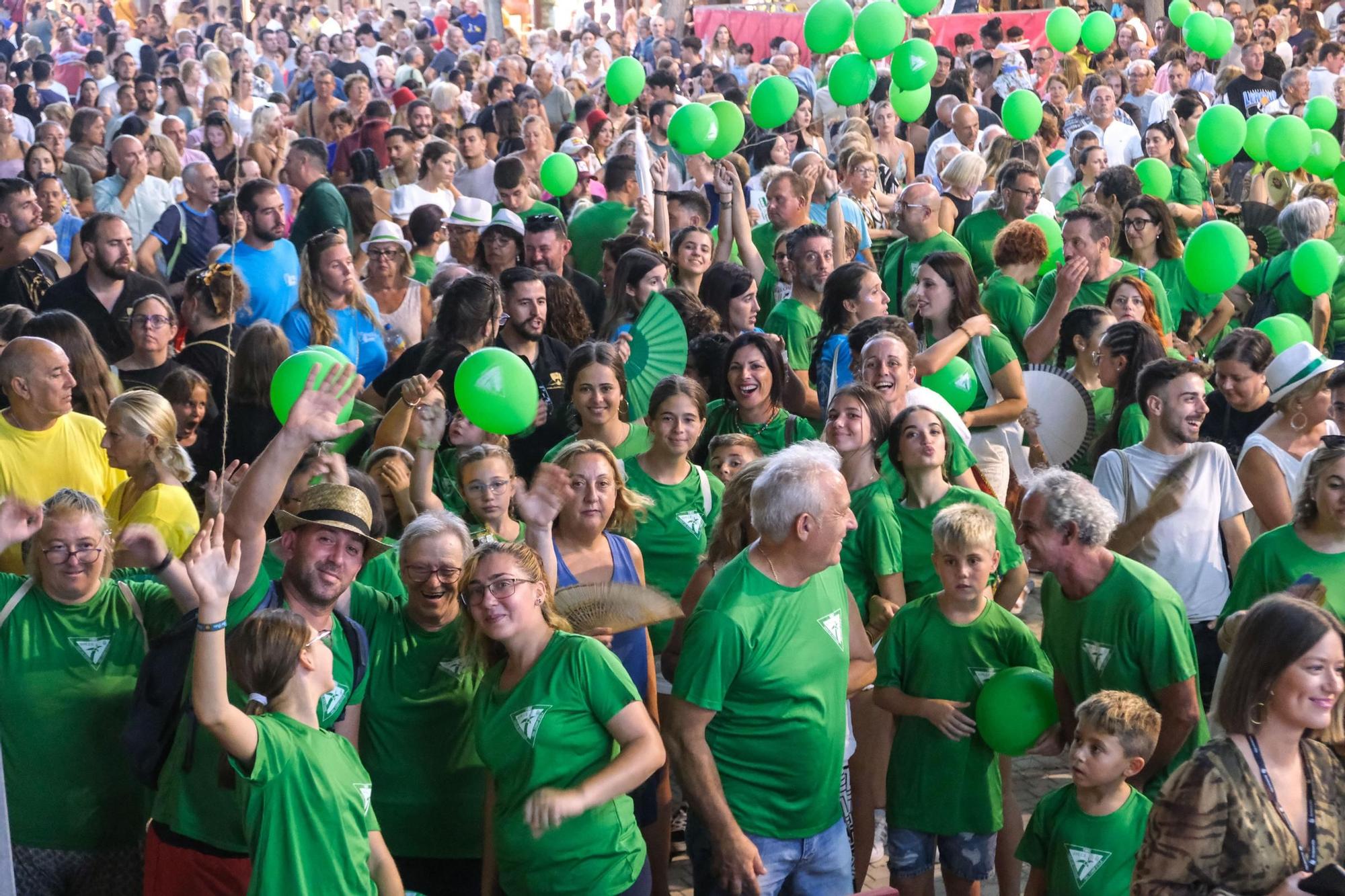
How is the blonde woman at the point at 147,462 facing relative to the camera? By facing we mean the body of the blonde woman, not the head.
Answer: to the viewer's left

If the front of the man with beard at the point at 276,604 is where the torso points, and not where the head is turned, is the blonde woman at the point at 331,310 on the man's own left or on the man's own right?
on the man's own left

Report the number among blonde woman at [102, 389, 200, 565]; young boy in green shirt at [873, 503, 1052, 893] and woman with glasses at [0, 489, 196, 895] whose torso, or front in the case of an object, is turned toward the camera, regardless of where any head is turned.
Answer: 2

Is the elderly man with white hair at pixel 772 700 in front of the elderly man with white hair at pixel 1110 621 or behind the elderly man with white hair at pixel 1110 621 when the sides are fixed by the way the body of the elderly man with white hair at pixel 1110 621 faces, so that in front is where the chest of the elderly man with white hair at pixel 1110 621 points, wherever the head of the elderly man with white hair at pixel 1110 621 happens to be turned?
in front

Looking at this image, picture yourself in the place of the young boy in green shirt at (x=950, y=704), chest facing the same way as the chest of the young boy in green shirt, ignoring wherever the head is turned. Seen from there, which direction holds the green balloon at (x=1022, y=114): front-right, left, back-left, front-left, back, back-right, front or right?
back

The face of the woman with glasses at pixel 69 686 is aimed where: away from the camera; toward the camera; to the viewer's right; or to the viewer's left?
toward the camera

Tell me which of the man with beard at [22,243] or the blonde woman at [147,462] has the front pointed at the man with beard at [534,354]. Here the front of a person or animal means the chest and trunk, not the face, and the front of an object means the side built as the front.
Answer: the man with beard at [22,243]

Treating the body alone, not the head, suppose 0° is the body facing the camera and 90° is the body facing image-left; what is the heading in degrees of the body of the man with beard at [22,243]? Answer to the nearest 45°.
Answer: approximately 315°

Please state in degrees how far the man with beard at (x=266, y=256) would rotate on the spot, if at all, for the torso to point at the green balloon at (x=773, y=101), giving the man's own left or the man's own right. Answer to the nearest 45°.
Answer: approximately 90° to the man's own left

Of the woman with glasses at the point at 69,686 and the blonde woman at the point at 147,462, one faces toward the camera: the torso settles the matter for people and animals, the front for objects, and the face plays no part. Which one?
the woman with glasses

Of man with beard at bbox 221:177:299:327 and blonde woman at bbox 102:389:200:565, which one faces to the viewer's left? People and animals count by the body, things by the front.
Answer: the blonde woman

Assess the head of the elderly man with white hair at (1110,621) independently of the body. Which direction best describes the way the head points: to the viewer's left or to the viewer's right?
to the viewer's left

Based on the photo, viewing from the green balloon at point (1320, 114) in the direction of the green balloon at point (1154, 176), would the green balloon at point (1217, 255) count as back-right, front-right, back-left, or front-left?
front-left

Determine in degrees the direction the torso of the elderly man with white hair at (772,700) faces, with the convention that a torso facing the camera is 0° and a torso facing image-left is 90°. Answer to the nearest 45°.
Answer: approximately 315°

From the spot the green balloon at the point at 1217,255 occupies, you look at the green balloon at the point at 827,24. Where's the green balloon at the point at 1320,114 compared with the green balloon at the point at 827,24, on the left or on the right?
right

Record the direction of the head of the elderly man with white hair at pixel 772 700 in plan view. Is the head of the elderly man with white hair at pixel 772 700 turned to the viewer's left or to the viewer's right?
to the viewer's right

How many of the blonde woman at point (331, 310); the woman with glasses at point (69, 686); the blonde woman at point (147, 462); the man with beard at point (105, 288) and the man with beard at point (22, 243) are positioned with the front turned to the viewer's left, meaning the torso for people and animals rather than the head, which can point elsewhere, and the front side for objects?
1

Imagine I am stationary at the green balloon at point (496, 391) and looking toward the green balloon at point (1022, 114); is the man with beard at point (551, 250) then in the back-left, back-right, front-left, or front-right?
front-left

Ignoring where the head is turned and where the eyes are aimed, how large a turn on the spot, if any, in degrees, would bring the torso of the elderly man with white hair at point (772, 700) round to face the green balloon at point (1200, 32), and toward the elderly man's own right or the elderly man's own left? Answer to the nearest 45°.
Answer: approximately 135° to the elderly man's own left

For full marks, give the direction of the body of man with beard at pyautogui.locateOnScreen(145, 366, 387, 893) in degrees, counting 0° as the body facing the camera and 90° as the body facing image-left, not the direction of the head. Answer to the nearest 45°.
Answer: approximately 315°

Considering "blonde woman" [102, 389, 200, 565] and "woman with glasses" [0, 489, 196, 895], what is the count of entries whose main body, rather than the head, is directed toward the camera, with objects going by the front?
1

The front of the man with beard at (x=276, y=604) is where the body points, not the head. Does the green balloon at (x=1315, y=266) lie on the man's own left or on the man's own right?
on the man's own left
